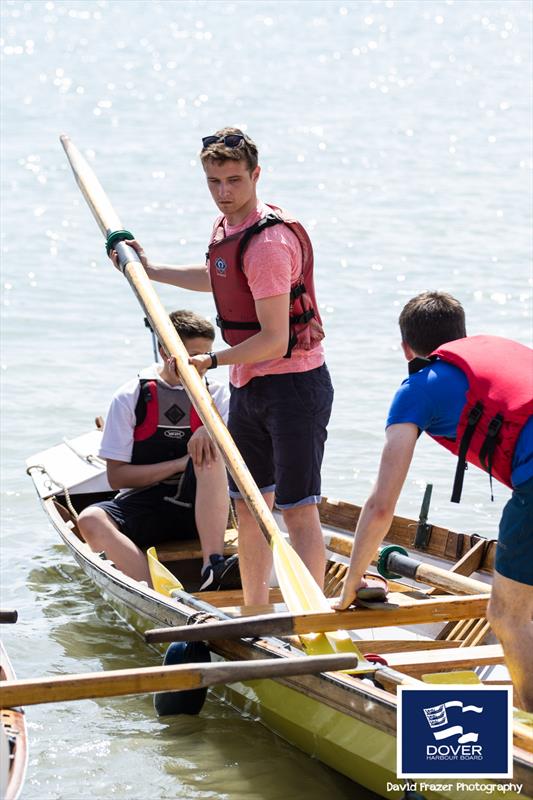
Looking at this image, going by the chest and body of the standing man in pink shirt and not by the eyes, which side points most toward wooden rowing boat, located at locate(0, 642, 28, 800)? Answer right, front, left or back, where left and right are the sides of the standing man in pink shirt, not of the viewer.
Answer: front

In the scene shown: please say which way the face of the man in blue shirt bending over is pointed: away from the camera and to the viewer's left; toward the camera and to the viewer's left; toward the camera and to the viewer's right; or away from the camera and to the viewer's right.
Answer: away from the camera and to the viewer's left

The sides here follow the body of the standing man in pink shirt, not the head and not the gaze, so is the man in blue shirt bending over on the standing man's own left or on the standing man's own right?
on the standing man's own left

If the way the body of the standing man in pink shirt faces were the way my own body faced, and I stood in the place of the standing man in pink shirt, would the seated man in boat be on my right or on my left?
on my right

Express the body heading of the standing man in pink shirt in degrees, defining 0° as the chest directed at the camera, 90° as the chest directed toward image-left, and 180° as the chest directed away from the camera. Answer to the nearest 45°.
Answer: approximately 45°

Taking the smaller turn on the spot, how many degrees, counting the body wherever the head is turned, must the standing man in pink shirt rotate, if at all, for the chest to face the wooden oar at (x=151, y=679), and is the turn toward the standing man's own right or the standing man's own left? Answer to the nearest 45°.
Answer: approximately 45° to the standing man's own left
